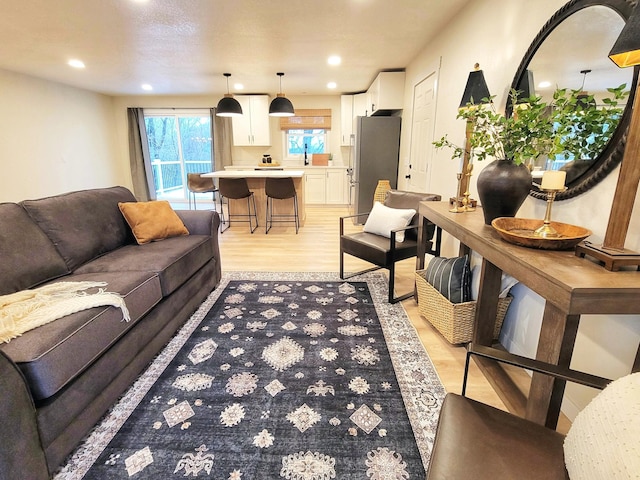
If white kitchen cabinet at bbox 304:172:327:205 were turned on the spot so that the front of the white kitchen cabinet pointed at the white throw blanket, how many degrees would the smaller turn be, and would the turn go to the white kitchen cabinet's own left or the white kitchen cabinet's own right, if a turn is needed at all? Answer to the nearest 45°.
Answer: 0° — it already faces it

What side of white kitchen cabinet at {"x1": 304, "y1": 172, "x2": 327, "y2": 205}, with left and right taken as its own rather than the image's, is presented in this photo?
front

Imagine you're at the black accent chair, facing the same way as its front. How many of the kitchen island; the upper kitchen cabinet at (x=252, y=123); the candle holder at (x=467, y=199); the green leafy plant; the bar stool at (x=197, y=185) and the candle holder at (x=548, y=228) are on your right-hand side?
3

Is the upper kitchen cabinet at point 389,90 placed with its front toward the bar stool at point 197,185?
yes

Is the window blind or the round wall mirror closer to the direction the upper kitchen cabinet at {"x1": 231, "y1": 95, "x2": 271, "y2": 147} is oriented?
the round wall mirror

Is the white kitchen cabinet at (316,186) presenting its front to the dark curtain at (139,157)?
no

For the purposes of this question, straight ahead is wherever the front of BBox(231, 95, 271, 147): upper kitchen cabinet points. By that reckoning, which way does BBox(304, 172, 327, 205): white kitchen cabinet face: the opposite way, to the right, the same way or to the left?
the same way

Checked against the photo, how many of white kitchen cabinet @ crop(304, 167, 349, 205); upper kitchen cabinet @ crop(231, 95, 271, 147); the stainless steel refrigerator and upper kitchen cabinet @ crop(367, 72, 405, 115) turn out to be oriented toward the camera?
2

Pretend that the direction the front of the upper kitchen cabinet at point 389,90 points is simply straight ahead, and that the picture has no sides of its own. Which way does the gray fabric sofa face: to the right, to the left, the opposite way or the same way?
the opposite way

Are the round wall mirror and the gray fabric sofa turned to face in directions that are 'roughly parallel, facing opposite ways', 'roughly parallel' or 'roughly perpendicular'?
roughly parallel, facing opposite ways

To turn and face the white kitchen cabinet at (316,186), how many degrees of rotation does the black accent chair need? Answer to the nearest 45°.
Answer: approximately 135° to its right

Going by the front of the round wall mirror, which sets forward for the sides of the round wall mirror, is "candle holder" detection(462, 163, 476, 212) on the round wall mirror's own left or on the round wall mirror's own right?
on the round wall mirror's own right

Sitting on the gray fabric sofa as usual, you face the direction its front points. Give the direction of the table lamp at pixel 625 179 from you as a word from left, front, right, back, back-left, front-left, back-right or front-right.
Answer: front

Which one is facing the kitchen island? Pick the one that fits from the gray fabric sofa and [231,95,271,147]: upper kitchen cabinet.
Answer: the upper kitchen cabinet

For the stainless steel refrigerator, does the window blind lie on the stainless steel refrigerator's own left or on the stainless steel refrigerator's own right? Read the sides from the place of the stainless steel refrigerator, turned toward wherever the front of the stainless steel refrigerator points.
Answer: on the stainless steel refrigerator's own right

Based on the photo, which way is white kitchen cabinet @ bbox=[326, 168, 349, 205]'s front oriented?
toward the camera

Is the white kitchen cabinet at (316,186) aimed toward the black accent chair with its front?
yes

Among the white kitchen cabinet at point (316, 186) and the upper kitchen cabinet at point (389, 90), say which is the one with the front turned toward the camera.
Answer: the white kitchen cabinet

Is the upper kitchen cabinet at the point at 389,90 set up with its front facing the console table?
no

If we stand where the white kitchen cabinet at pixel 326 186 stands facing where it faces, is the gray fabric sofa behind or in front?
in front

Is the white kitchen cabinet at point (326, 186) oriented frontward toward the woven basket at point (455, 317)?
yes
